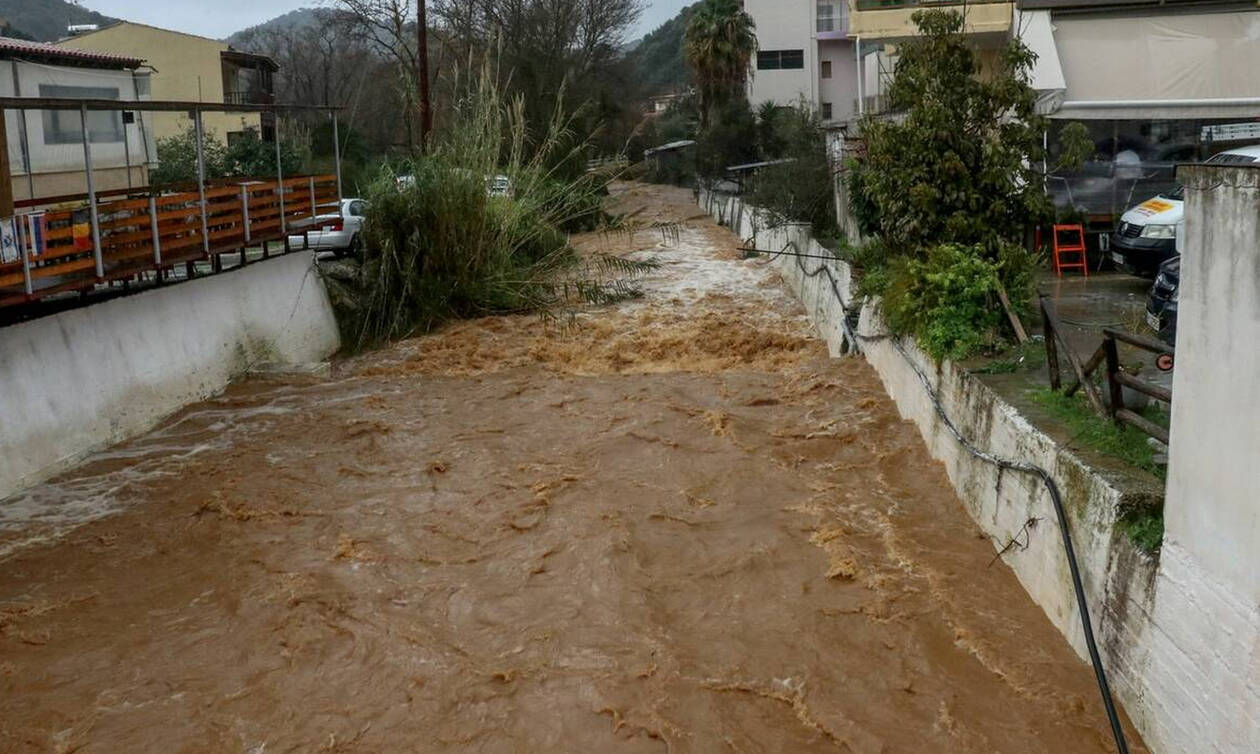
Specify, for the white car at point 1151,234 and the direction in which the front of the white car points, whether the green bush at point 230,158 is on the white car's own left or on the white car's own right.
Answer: on the white car's own right

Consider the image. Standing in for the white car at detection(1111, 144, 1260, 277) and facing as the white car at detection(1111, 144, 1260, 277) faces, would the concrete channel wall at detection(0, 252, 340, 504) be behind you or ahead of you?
ahead

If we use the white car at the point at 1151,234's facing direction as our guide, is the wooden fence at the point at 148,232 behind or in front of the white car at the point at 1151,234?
in front

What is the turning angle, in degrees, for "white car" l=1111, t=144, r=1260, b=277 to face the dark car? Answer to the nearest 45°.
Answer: approximately 45° to its left

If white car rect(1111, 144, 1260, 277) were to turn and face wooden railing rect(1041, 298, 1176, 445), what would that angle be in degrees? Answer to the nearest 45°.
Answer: approximately 45° to its left

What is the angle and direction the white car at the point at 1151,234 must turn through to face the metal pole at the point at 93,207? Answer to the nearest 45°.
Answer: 0° — it already faces it

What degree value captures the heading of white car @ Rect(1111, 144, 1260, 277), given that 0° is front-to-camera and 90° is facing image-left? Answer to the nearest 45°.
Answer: approximately 45°

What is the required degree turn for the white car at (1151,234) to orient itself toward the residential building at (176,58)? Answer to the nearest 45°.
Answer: approximately 90° to its right
